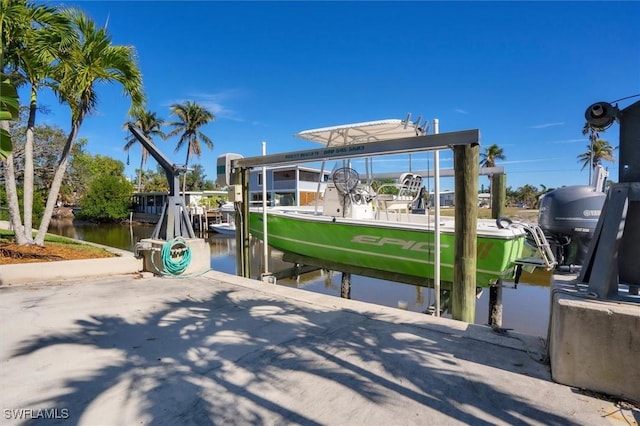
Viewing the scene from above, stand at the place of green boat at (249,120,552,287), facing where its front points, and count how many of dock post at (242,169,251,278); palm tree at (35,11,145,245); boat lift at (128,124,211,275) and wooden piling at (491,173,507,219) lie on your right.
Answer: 1

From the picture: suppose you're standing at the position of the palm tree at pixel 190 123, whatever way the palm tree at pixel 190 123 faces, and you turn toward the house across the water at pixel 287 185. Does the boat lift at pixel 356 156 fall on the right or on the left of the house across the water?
right

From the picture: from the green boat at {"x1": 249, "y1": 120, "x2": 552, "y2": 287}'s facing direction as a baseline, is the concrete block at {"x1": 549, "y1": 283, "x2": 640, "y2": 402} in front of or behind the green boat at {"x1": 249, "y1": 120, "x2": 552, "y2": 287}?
behind

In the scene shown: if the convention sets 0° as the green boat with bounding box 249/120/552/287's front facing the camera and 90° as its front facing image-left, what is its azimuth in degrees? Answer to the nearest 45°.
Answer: approximately 135°

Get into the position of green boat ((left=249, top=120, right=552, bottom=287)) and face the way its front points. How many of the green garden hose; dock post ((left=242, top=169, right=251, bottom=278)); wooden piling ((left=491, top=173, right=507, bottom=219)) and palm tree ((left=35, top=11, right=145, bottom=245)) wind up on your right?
1

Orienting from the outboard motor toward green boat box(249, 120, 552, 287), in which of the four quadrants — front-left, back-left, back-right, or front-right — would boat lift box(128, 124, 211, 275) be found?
front-left

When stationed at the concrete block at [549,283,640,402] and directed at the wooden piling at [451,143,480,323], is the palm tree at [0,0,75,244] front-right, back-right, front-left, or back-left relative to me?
front-left

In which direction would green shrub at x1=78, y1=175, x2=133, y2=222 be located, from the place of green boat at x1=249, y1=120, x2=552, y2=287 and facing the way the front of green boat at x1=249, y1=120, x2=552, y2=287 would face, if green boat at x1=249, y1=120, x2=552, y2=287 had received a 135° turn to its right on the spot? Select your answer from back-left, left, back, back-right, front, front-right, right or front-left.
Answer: back-left

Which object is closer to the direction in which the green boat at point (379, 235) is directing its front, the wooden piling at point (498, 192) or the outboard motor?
the wooden piling

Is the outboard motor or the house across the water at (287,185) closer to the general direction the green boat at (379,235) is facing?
the house across the water

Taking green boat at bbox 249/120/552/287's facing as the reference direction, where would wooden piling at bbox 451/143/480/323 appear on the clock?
The wooden piling is roughly at 7 o'clock from the green boat.

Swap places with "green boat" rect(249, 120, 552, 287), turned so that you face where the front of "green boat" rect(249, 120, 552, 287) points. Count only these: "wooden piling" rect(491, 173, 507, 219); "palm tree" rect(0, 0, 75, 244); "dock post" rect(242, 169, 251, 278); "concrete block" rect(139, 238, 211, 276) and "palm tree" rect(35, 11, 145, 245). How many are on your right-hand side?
1

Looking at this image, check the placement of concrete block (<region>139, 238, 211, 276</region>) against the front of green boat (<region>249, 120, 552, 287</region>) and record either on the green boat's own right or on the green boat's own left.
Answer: on the green boat's own left

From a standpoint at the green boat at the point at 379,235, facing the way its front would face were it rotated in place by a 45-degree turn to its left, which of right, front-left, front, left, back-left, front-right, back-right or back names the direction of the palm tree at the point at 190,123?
front-right
